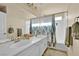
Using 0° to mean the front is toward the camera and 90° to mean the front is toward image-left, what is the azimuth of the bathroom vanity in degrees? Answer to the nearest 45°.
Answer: approximately 315°

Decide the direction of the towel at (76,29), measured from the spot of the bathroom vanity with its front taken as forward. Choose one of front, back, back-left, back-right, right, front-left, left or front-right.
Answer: front-left

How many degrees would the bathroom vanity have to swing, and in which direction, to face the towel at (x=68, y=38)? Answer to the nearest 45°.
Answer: approximately 45° to its left
